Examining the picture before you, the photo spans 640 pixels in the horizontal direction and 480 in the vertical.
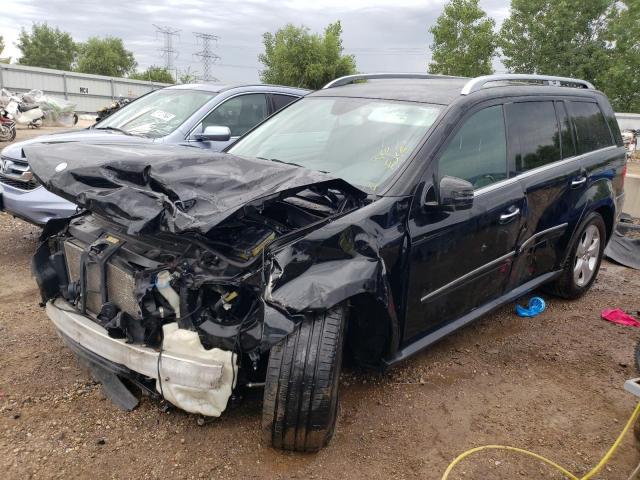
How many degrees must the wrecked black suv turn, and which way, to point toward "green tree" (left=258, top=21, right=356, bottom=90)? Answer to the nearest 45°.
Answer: approximately 135° to its right

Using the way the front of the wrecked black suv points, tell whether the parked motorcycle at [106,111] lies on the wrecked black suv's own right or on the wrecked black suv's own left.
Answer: on the wrecked black suv's own right

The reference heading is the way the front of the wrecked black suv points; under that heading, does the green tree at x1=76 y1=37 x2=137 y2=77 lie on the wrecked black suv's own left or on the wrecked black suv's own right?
on the wrecked black suv's own right

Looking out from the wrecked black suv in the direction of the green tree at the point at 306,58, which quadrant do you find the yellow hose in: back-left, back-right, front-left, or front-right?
back-right

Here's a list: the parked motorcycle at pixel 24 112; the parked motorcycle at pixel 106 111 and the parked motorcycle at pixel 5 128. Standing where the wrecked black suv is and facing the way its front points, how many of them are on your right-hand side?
3

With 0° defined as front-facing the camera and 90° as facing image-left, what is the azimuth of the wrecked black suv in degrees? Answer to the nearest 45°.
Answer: approximately 45°

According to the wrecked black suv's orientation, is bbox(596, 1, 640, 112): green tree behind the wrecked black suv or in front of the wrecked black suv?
behind

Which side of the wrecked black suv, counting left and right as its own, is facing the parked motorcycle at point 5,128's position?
right
